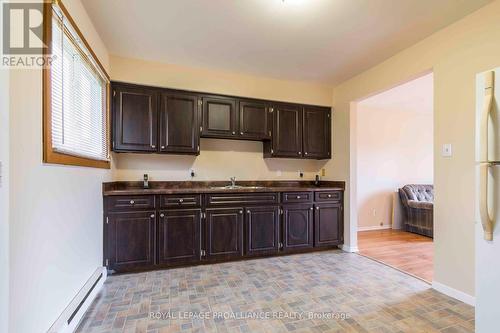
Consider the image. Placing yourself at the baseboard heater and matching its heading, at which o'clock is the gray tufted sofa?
The gray tufted sofa is roughly at 12 o'clock from the baseboard heater.

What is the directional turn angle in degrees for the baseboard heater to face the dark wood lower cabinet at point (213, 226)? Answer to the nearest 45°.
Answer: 0° — it already faces it

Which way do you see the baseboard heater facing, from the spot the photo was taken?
facing to the right of the viewer

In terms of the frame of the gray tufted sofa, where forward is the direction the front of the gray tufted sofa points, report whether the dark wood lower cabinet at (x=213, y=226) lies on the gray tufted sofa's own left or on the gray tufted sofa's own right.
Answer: on the gray tufted sofa's own right

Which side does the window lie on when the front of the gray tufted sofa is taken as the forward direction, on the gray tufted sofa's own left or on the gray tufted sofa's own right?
on the gray tufted sofa's own right
